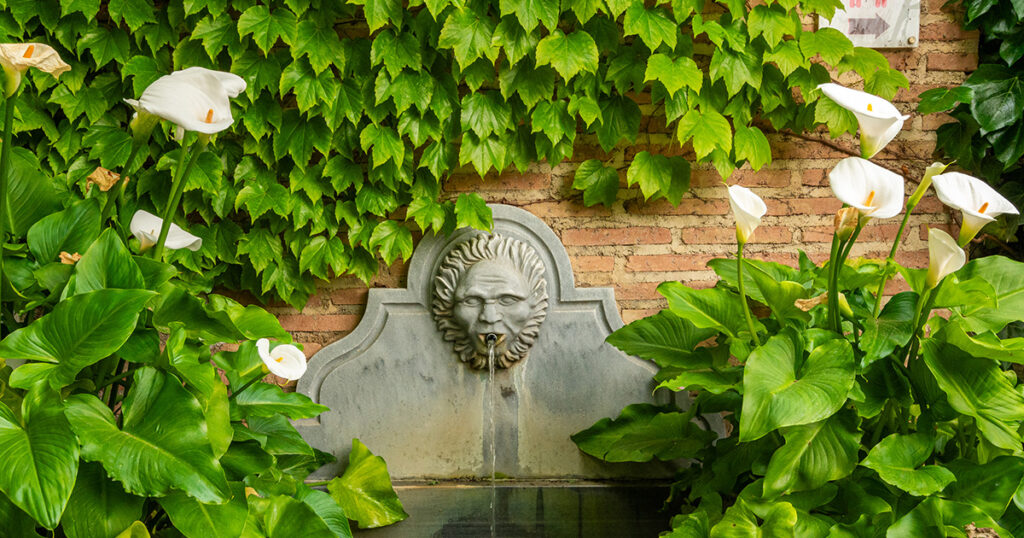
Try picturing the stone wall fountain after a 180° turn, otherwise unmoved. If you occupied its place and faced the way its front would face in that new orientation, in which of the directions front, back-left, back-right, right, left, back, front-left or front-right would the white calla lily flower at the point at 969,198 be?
back-right

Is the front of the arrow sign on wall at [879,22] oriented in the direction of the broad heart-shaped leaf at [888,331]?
yes

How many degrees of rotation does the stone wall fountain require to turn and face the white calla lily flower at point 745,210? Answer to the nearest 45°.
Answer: approximately 45° to its left

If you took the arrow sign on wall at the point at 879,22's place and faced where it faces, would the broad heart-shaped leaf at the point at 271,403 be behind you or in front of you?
in front

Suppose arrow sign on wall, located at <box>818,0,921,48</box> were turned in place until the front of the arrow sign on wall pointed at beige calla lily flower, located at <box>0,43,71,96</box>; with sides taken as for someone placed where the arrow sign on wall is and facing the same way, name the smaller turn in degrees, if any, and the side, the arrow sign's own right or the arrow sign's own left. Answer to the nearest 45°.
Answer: approximately 45° to the arrow sign's own right

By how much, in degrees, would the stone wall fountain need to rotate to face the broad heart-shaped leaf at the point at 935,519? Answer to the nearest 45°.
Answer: approximately 45° to its left

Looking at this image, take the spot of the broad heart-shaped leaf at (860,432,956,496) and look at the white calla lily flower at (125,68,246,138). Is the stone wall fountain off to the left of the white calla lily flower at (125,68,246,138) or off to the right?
right

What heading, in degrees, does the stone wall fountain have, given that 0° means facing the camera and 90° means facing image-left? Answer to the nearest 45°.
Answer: approximately 0°

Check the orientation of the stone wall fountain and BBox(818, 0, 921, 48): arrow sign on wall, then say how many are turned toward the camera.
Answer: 2
